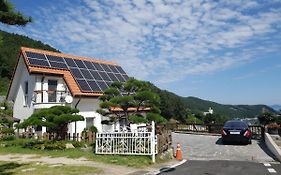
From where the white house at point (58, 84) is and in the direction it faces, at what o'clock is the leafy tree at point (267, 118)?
The leafy tree is roughly at 10 o'clock from the white house.

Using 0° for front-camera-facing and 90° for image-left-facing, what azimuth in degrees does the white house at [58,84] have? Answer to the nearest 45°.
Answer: approximately 315°

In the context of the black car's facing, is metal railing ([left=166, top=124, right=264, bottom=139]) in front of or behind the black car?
in front
